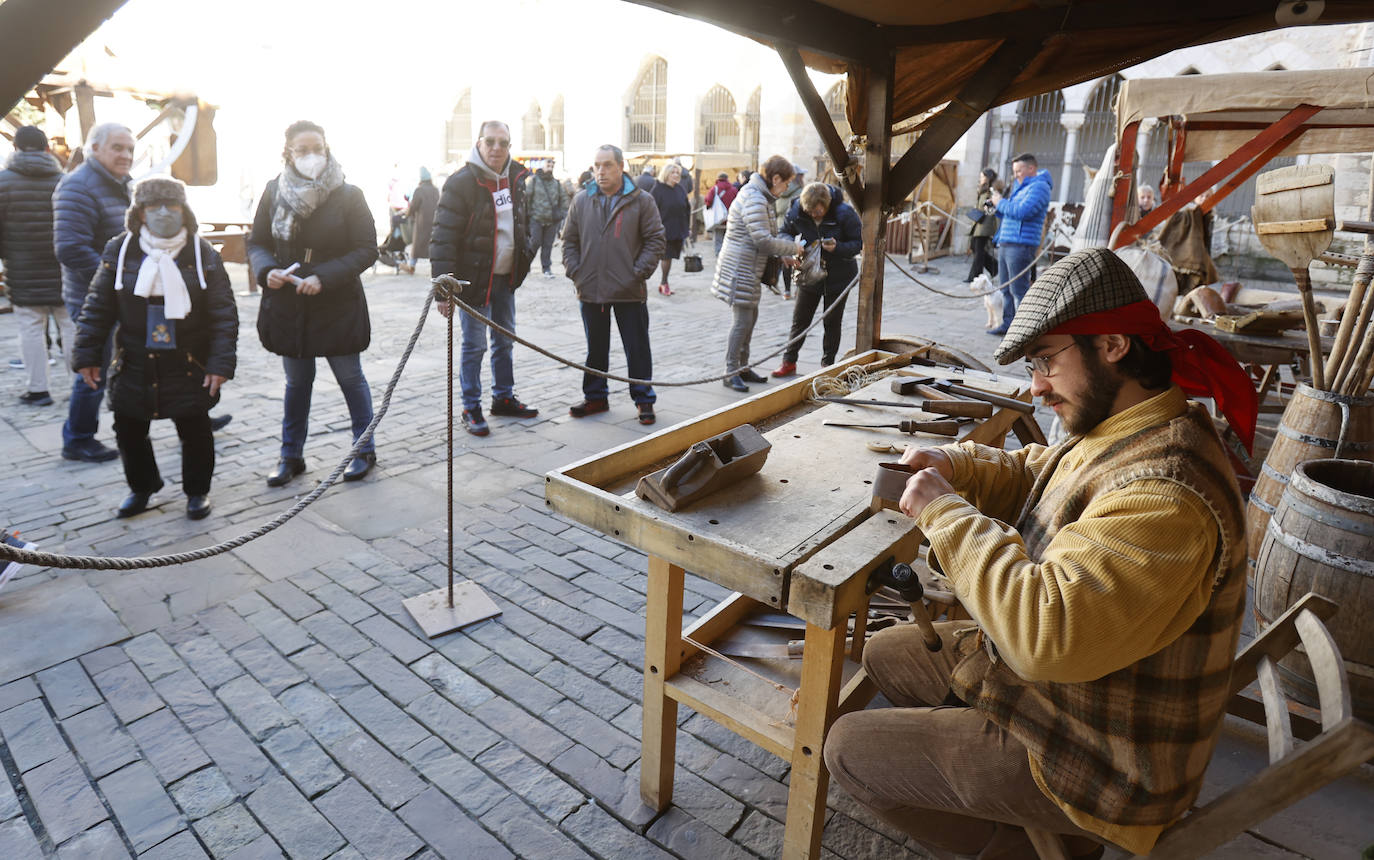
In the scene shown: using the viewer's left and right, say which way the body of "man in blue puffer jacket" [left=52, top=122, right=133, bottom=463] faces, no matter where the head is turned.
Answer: facing to the right of the viewer

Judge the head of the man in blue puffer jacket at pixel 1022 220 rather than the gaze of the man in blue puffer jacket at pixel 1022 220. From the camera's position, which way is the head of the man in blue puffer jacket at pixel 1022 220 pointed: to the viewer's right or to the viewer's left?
to the viewer's left

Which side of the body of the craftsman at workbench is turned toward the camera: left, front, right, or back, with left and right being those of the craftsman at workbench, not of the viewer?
left

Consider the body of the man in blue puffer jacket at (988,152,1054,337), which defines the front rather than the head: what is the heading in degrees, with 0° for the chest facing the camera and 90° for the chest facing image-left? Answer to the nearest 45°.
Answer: approximately 90°

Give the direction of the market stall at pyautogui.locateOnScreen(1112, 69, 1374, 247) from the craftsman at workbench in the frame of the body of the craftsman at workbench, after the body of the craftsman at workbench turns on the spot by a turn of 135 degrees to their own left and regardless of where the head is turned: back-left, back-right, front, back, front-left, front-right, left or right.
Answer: back-left

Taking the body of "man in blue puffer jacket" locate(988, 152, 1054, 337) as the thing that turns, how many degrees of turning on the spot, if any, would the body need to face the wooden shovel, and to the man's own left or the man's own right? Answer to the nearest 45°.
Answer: approximately 90° to the man's own left

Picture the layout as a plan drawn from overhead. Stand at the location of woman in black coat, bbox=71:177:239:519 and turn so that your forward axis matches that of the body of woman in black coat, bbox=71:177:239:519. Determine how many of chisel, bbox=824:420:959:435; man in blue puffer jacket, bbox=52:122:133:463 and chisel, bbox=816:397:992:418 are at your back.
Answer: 1

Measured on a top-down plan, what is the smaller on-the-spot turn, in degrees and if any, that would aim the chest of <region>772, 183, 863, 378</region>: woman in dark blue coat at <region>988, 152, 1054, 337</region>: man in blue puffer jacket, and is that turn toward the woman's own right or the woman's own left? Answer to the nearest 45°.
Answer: approximately 180°

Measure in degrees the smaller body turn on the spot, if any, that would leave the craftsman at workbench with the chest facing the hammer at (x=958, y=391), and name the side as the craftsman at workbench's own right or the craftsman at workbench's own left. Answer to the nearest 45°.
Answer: approximately 90° to the craftsman at workbench's own right

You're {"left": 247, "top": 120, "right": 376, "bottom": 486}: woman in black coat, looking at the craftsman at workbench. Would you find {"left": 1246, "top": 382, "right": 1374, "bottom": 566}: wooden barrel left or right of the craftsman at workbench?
left
